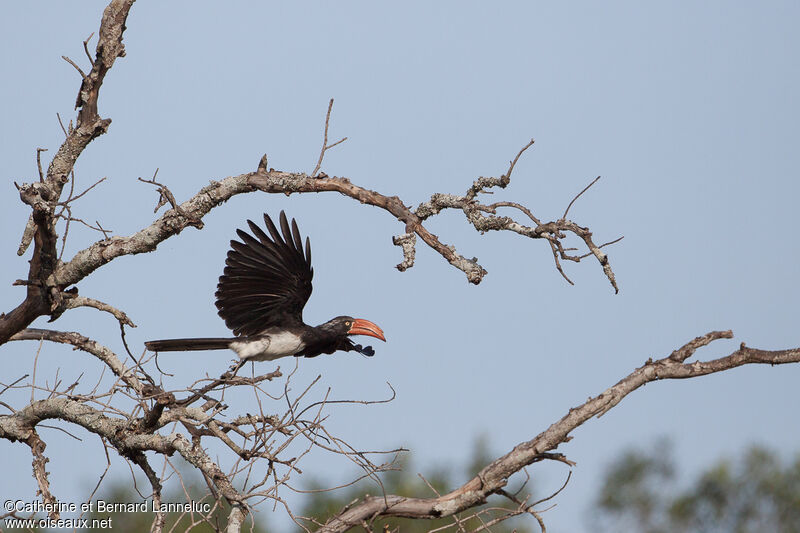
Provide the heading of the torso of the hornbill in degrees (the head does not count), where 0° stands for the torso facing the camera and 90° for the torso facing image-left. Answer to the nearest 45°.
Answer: approximately 270°
